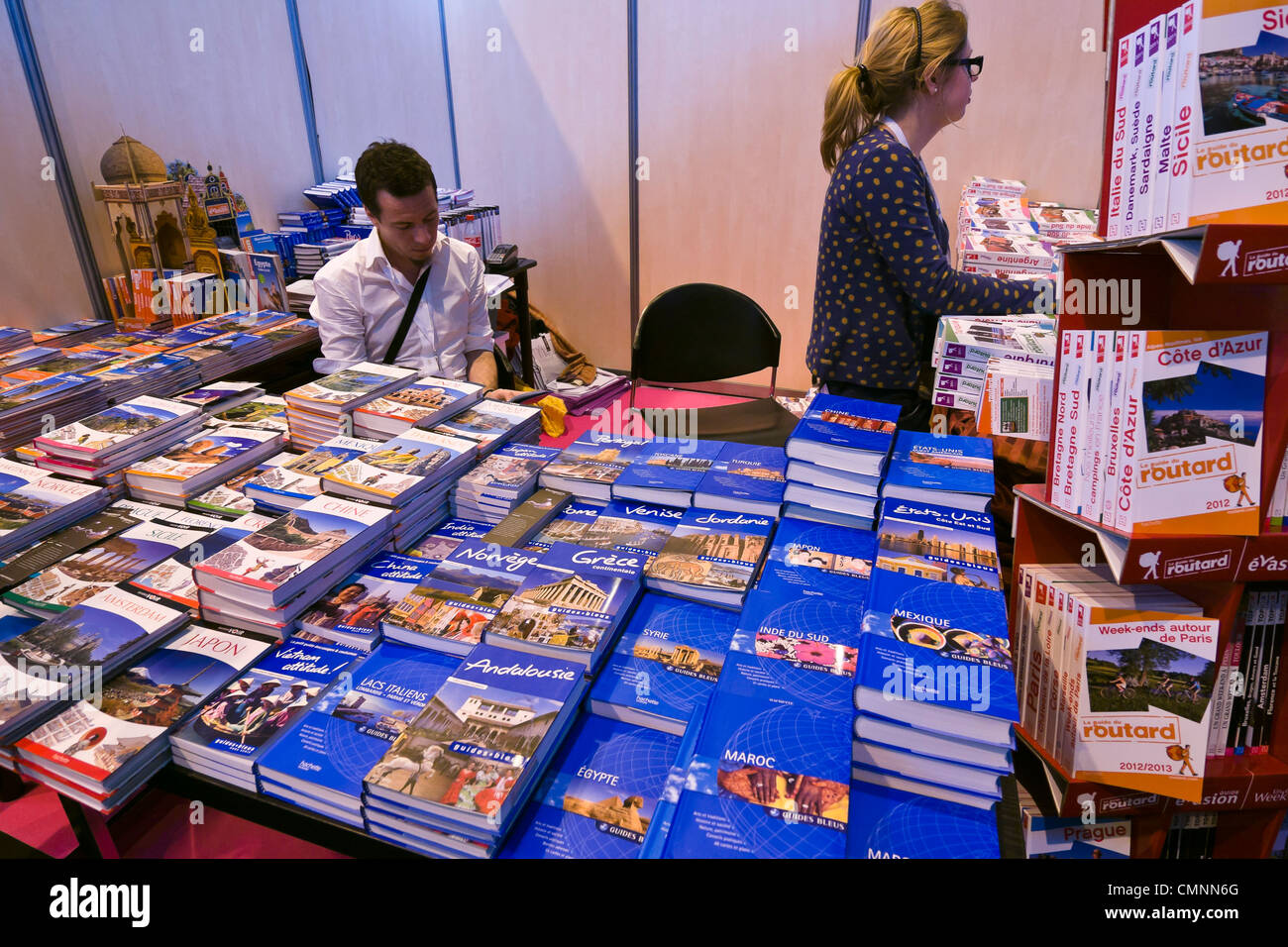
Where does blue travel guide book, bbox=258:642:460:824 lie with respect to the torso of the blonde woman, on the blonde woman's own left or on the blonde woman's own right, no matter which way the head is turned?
on the blonde woman's own right

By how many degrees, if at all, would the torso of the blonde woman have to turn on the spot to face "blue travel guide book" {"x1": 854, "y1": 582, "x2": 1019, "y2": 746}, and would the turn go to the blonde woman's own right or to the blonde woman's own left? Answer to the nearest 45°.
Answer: approximately 90° to the blonde woman's own right

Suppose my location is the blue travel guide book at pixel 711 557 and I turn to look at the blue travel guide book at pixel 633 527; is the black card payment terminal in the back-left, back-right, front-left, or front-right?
front-right

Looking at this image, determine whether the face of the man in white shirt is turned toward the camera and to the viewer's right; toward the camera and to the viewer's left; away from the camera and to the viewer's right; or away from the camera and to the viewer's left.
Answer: toward the camera and to the viewer's right

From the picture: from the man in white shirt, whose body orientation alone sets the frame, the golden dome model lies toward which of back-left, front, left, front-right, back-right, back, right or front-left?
back

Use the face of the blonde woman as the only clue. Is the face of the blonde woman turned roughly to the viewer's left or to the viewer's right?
to the viewer's right

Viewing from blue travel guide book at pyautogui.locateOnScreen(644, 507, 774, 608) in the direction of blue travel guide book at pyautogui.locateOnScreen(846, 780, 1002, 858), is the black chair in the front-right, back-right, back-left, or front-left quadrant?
back-left

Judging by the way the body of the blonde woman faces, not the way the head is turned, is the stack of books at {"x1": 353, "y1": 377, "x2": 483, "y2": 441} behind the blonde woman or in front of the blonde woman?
behind

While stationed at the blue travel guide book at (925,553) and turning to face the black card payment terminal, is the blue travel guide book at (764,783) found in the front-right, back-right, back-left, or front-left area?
back-left

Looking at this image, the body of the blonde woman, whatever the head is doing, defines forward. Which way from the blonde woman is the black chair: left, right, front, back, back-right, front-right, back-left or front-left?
back-left

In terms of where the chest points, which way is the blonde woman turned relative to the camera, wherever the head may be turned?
to the viewer's right

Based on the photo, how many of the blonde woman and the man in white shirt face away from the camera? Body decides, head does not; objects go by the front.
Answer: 0
